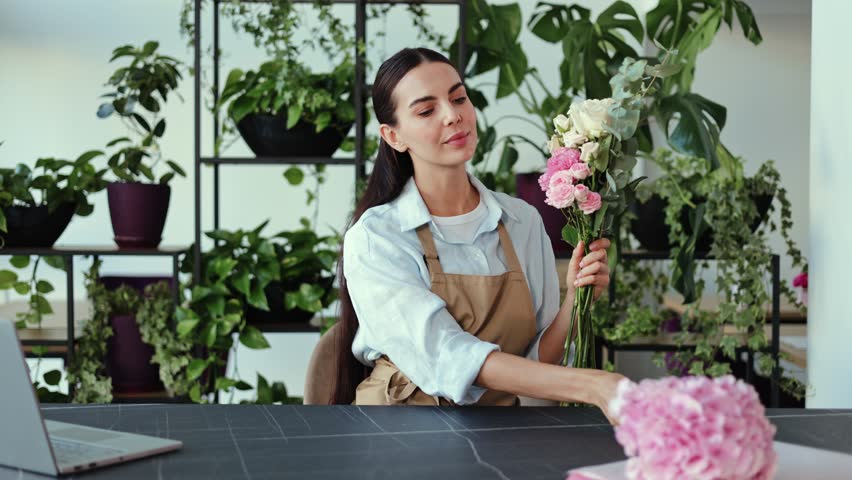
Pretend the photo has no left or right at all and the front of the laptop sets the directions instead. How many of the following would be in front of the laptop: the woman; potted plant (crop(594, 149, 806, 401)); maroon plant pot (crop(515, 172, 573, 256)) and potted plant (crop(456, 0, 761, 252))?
4

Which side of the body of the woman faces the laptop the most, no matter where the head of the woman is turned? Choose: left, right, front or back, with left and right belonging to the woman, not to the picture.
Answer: right

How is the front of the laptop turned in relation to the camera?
facing away from the viewer and to the right of the viewer

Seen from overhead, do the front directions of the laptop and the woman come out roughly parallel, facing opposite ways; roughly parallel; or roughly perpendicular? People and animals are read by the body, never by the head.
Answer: roughly perpendicular

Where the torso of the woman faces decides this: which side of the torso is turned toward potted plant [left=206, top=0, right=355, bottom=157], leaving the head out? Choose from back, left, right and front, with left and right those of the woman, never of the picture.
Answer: back

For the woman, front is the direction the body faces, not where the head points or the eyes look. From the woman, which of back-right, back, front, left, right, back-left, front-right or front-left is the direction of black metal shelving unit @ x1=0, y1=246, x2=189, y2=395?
back

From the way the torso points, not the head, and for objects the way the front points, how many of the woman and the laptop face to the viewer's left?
0

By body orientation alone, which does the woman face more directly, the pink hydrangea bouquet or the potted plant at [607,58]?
the pink hydrangea bouquet

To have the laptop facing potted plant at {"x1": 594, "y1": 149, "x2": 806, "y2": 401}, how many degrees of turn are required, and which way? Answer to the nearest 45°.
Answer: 0° — it already faces it

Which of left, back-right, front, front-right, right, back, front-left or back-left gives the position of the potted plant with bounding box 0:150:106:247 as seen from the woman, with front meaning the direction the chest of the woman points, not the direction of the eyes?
back

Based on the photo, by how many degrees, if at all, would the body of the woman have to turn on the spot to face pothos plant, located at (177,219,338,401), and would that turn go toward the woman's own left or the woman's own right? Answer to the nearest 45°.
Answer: approximately 180°

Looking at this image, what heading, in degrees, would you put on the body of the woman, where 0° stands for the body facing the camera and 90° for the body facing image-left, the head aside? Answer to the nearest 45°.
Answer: approximately 315°
